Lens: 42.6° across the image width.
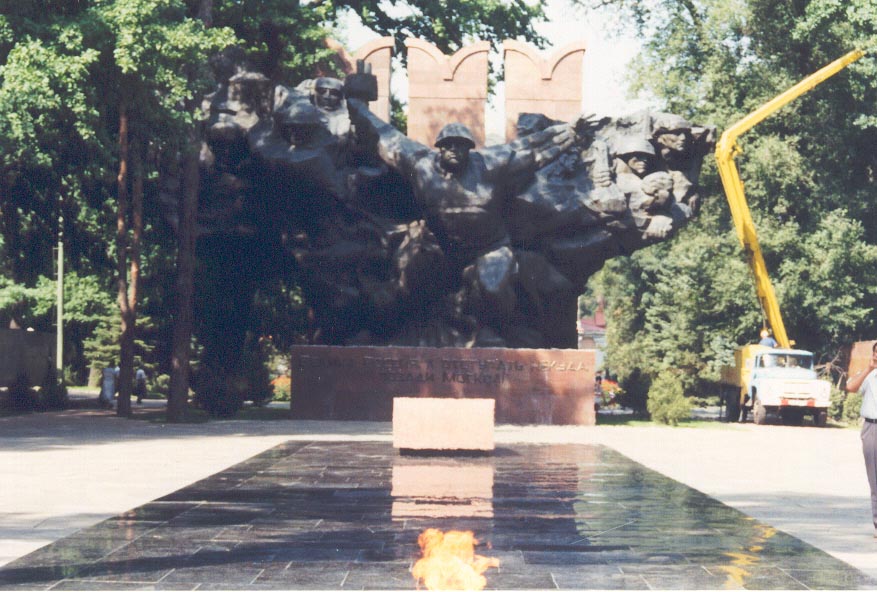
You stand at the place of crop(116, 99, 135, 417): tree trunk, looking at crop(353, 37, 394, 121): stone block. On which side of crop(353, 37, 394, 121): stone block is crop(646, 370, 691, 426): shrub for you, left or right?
right

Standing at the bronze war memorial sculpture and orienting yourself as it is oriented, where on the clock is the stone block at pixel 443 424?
The stone block is roughly at 12 o'clock from the bronze war memorial sculpture.

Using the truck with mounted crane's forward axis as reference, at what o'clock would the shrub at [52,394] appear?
The shrub is roughly at 4 o'clock from the truck with mounted crane.

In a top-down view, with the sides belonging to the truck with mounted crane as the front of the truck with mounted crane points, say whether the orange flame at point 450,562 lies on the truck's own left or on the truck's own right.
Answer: on the truck's own right

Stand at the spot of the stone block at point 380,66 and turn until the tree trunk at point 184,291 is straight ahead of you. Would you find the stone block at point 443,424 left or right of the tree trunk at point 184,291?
left

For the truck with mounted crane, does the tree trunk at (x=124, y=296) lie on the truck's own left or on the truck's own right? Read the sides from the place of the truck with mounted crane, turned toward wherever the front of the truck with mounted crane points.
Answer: on the truck's own right

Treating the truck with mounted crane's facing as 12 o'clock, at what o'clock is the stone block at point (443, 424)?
The stone block is roughly at 2 o'clock from the truck with mounted crane.

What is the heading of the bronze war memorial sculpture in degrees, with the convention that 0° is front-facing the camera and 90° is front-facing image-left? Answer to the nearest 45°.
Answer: approximately 0°

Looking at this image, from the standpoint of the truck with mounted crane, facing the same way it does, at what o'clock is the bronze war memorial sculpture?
The bronze war memorial sculpture is roughly at 3 o'clock from the truck with mounted crane.

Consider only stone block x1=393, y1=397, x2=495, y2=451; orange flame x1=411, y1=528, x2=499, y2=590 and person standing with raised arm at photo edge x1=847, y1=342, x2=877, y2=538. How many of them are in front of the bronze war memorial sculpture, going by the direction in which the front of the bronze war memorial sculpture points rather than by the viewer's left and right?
3

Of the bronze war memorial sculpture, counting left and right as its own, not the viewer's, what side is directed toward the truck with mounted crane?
left

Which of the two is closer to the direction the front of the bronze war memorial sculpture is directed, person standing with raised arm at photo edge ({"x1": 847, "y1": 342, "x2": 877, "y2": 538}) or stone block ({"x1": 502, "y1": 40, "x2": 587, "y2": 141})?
the person standing with raised arm at photo edge

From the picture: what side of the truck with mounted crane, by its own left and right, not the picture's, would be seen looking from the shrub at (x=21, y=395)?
right
